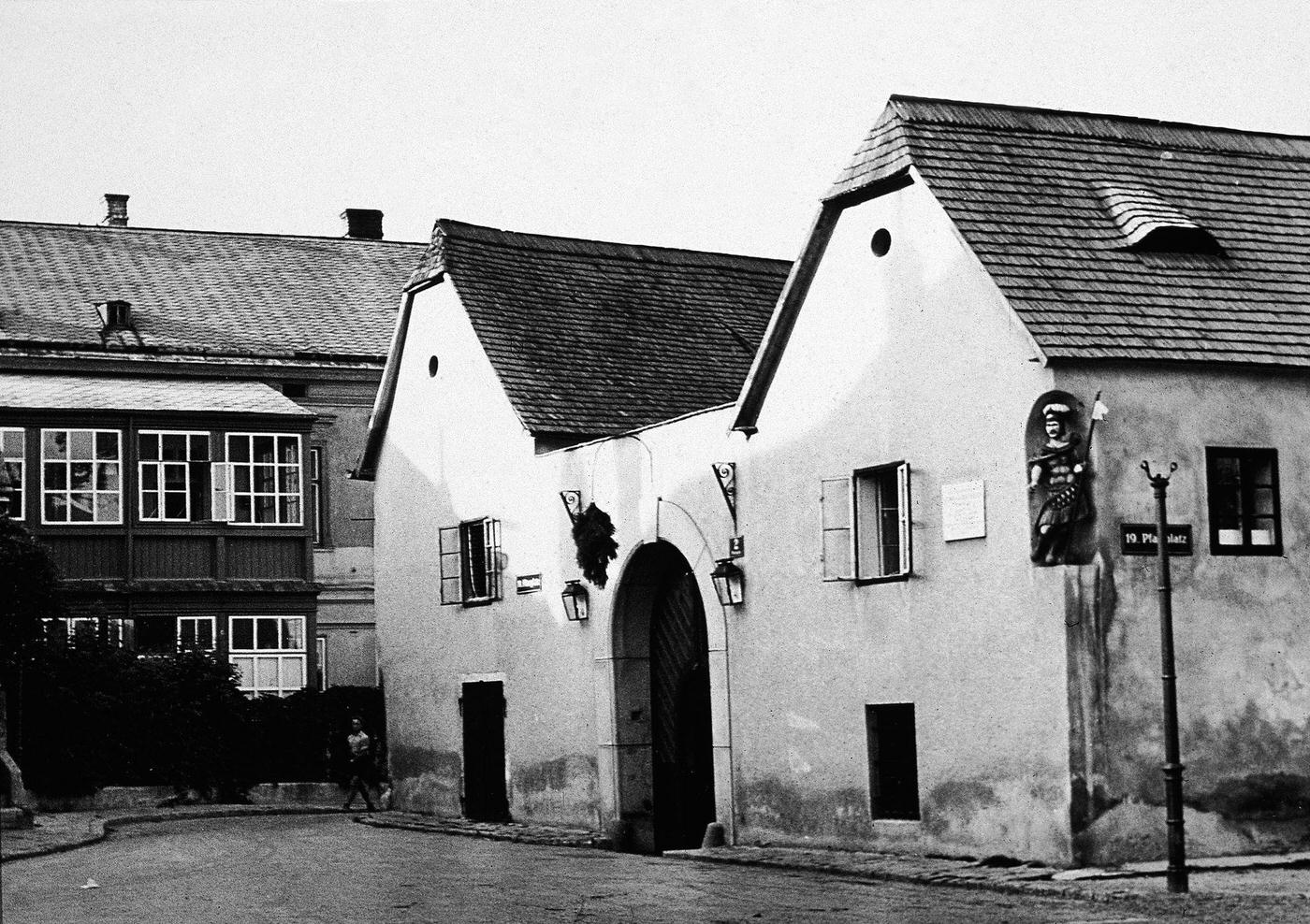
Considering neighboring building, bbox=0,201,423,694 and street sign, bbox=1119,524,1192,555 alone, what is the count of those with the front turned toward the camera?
2

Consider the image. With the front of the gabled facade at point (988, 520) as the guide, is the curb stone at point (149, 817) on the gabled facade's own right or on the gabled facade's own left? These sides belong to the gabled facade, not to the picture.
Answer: on the gabled facade's own right

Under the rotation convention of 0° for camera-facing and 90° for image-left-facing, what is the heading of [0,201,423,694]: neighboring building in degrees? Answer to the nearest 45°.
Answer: approximately 0°

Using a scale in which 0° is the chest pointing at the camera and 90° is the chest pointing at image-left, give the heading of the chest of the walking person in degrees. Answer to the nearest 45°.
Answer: approximately 45°

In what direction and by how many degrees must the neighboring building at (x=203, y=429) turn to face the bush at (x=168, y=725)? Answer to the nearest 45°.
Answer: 0° — it already faces it

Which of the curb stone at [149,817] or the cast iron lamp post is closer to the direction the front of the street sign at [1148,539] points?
the cast iron lamp post

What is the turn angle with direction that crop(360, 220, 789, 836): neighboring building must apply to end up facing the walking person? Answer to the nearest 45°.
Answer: approximately 90° to its right

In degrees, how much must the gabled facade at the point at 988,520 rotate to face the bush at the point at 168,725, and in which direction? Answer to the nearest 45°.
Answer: approximately 90° to its right

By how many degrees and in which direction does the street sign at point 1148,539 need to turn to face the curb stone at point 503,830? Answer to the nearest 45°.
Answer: approximately 135° to its right

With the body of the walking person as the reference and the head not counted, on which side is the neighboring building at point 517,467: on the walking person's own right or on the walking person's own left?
on the walking person's own left
